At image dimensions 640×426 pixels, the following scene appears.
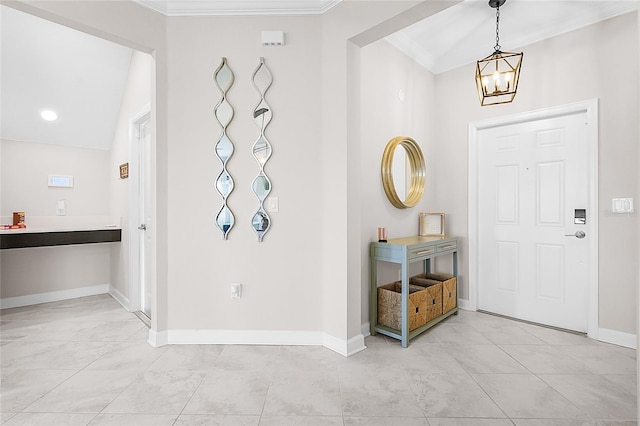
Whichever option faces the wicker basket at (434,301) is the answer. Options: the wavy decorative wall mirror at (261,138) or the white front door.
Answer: the white front door

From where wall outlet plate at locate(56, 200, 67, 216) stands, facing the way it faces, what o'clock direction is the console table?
The console table is roughly at 11 o'clock from the wall outlet plate.

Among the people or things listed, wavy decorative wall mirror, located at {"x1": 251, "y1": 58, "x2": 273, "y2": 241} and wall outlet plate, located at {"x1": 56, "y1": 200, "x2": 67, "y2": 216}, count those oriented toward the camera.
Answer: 2

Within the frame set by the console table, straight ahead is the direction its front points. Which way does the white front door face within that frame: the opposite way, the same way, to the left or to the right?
to the right

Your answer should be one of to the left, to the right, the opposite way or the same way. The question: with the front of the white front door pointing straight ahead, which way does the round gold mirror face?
to the left

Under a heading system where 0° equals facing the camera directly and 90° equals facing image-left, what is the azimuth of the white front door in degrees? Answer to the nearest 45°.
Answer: approximately 45°

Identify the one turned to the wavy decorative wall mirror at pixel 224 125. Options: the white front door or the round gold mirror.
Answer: the white front door

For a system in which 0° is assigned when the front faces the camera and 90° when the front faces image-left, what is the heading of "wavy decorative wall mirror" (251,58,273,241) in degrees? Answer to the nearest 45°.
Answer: approximately 0°
